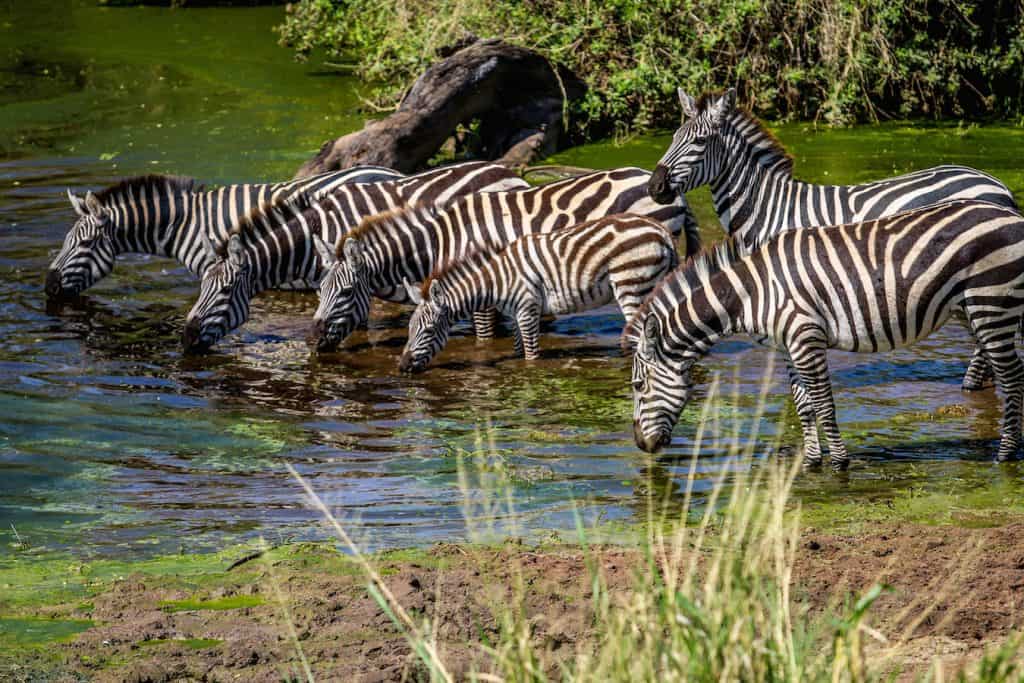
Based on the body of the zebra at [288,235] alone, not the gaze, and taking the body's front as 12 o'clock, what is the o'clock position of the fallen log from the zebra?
The fallen log is roughly at 4 o'clock from the zebra.

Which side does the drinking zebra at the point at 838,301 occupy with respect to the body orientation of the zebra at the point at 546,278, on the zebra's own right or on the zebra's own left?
on the zebra's own left

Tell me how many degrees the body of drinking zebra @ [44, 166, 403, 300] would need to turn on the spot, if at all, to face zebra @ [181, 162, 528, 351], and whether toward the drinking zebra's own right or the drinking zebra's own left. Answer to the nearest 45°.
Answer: approximately 135° to the drinking zebra's own left

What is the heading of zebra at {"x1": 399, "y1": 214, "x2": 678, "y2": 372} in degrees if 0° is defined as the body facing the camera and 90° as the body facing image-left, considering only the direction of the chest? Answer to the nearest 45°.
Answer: approximately 90°

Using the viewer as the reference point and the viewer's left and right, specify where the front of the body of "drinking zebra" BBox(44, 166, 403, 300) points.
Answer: facing to the left of the viewer

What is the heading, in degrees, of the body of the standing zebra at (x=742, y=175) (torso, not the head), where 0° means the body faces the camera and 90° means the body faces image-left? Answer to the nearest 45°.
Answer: approximately 90°

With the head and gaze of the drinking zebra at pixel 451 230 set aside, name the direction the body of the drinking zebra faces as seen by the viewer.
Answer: to the viewer's left

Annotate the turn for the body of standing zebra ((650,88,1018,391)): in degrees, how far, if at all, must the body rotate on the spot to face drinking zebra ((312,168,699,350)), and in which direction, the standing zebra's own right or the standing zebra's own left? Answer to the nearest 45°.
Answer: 0° — it already faces it

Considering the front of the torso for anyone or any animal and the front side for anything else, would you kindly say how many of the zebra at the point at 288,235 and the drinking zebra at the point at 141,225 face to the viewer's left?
2

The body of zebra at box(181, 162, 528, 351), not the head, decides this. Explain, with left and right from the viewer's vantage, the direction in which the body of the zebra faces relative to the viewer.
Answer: facing to the left of the viewer

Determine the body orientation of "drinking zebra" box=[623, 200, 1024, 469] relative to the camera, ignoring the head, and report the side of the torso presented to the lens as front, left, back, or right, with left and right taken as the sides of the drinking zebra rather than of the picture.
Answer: left

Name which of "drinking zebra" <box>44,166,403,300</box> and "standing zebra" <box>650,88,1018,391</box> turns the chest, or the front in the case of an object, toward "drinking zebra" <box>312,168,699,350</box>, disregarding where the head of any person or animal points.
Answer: the standing zebra
